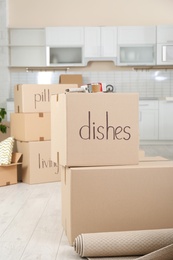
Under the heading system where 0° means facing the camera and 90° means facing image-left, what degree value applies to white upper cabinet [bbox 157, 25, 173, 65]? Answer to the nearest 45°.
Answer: approximately 0°

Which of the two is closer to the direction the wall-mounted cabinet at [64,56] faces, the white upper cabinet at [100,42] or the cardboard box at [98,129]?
the cardboard box

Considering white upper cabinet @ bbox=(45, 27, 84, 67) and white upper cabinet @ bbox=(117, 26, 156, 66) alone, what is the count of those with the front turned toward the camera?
2

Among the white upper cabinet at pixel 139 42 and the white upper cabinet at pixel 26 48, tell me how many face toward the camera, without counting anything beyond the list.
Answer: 2

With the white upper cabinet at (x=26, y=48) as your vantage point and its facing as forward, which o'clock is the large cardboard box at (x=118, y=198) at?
The large cardboard box is roughly at 12 o'clock from the white upper cabinet.

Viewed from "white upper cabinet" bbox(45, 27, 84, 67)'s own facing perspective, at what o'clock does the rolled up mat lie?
The rolled up mat is roughly at 12 o'clock from the white upper cabinet.

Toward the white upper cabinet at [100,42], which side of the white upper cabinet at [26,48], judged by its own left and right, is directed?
left
